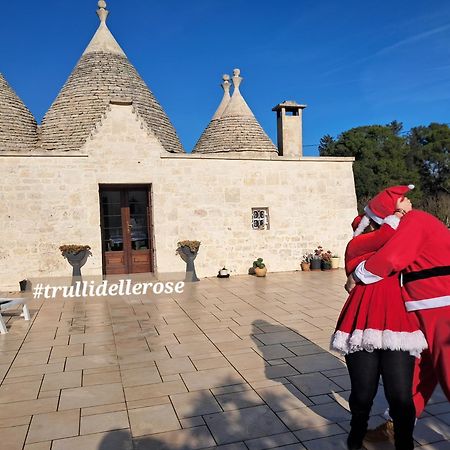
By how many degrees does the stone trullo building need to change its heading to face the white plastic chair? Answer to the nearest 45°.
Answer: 0° — it already faces it

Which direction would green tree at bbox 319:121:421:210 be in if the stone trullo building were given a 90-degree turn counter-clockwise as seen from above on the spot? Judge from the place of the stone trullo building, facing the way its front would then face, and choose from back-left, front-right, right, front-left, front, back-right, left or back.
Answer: front-left

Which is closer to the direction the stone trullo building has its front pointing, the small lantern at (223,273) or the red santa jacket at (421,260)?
the red santa jacket

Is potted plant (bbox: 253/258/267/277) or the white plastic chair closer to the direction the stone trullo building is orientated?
the white plastic chair

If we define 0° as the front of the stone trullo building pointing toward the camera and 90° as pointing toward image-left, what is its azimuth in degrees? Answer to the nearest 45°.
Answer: approximately 0°

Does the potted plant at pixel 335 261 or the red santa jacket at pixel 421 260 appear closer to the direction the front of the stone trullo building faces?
the red santa jacket

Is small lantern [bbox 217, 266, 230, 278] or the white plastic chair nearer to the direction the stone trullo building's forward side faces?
the white plastic chair

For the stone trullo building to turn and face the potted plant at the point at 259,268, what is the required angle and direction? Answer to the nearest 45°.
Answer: approximately 90° to its left

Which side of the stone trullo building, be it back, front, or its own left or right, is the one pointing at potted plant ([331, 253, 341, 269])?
left
